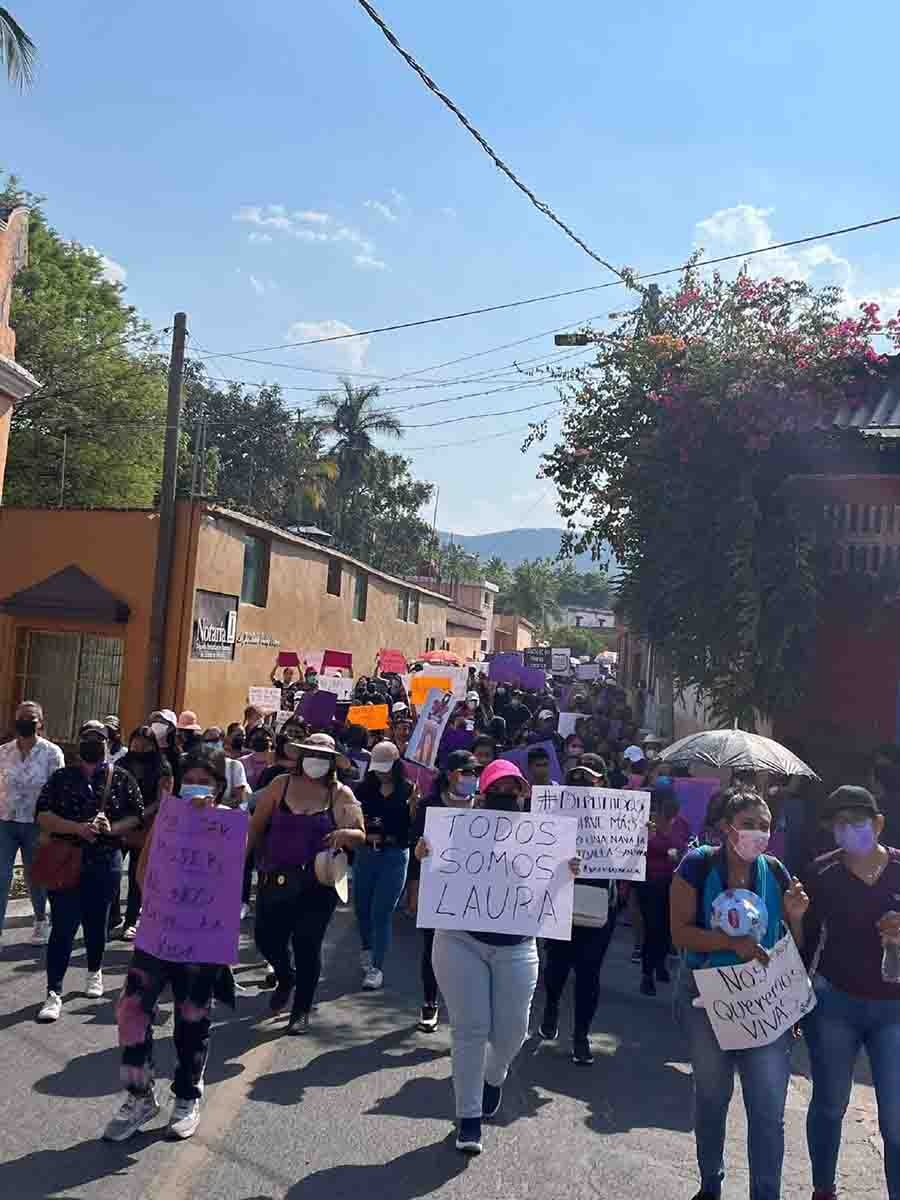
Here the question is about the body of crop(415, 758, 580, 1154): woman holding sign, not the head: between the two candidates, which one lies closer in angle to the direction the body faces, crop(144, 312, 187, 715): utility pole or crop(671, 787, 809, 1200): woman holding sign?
the woman holding sign

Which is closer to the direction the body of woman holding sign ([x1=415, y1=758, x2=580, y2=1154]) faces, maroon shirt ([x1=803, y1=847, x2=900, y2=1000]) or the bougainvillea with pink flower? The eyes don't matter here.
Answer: the maroon shirt

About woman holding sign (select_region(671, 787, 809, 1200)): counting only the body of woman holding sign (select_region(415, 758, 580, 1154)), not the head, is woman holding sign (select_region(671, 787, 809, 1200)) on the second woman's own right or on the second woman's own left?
on the second woman's own left

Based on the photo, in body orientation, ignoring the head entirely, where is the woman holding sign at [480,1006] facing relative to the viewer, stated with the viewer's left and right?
facing the viewer

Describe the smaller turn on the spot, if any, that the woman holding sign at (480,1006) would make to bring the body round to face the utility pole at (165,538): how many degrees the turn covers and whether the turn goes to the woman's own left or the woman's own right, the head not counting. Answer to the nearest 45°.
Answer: approximately 135° to the woman's own right

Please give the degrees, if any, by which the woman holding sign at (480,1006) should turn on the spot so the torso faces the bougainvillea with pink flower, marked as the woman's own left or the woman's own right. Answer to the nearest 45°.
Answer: approximately 180°

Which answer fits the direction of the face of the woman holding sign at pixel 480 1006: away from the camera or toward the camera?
toward the camera

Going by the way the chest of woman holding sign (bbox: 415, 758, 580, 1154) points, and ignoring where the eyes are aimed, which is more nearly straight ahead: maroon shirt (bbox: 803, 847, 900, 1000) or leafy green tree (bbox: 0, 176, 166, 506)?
the maroon shirt

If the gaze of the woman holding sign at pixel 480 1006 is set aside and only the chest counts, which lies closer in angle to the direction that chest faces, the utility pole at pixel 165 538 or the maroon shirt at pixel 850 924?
the maroon shirt

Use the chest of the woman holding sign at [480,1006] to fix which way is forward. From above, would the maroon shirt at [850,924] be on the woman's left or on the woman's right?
on the woman's left

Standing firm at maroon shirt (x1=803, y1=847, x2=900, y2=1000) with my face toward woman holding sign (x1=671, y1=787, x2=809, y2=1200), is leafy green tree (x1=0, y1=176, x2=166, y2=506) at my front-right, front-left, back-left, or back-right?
front-right

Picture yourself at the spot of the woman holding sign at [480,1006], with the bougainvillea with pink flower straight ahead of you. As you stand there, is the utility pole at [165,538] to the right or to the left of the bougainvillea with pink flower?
left

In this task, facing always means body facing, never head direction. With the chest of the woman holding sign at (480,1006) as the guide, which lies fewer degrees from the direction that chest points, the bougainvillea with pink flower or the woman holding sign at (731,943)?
the woman holding sign

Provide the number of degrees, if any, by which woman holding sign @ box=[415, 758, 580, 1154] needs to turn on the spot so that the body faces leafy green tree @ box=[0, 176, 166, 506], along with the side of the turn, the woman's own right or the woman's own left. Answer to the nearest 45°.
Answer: approximately 135° to the woman's own right
